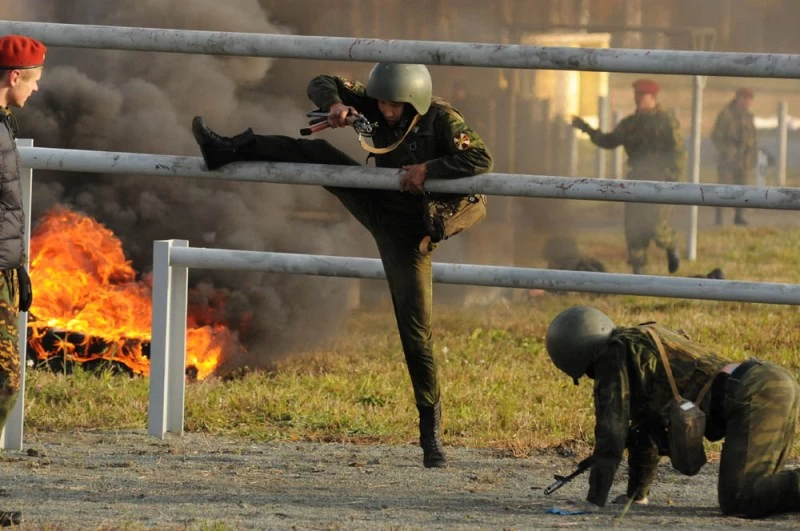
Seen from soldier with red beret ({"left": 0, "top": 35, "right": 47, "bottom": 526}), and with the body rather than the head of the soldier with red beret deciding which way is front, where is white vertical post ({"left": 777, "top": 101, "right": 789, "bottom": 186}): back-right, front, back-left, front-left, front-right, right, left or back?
front-left

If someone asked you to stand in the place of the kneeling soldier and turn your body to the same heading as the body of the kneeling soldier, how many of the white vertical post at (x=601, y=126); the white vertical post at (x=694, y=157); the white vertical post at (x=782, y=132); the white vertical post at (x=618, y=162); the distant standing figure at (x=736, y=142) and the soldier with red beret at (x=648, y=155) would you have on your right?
6

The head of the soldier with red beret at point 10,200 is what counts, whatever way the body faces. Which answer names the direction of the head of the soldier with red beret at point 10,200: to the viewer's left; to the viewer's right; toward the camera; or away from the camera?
to the viewer's right

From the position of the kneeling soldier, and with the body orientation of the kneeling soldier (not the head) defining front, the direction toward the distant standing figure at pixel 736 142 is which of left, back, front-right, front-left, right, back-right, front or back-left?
right

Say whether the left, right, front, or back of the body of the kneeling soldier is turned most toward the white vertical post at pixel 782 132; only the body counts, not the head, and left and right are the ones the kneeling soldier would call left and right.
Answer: right

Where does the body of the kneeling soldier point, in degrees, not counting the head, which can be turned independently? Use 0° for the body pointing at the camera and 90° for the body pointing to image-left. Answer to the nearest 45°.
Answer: approximately 90°

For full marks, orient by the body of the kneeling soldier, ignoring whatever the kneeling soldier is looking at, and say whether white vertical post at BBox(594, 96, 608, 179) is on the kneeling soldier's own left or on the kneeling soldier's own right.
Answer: on the kneeling soldier's own right

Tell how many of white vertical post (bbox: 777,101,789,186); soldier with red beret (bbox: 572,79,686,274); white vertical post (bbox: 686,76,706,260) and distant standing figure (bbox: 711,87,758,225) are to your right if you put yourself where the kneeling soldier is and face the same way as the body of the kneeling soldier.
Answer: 4

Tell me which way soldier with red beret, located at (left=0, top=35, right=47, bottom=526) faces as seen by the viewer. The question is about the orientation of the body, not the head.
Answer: to the viewer's right

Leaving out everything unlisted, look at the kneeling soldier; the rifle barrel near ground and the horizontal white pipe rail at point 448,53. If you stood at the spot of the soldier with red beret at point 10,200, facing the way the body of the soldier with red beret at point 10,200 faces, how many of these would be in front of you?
3

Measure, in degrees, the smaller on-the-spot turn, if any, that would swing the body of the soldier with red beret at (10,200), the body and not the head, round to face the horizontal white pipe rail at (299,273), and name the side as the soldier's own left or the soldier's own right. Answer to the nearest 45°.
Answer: approximately 45° to the soldier's own left

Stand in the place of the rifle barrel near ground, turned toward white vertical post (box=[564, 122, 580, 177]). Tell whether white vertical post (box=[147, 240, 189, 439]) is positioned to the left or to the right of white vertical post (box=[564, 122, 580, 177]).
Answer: left

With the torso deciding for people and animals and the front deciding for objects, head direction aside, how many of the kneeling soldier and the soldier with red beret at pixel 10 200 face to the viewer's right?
1

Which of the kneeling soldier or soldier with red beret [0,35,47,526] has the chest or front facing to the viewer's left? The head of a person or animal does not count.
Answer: the kneeling soldier

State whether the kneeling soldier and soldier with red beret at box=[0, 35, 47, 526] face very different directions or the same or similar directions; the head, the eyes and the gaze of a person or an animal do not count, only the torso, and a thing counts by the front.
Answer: very different directions

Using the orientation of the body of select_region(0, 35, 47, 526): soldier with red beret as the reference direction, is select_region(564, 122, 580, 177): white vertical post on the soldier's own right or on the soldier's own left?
on the soldier's own left
